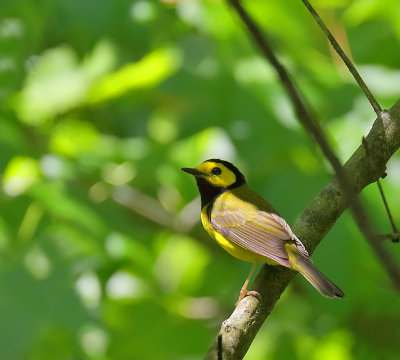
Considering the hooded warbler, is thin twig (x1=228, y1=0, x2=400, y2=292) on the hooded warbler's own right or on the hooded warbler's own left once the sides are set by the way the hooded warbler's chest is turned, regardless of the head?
on the hooded warbler's own left

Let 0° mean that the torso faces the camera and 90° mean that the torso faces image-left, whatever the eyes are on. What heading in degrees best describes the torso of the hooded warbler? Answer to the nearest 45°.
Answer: approximately 90°
